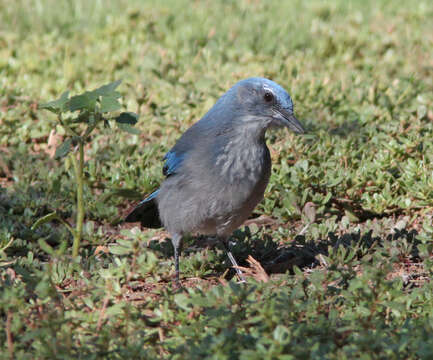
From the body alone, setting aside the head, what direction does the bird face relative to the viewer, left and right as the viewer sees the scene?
facing the viewer and to the right of the viewer
